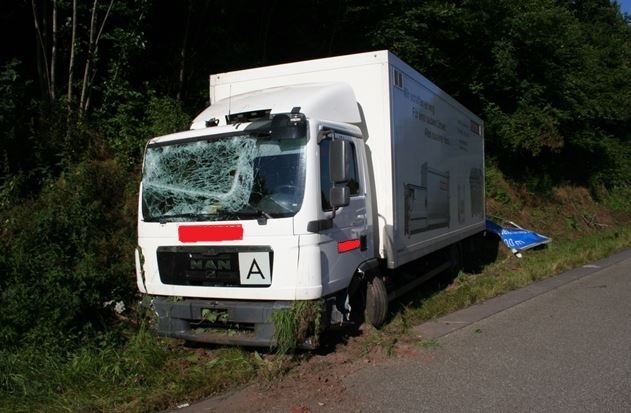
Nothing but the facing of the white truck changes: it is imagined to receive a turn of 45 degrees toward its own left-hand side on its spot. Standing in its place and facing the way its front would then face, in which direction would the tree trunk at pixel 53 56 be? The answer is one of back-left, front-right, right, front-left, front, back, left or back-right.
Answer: back-right

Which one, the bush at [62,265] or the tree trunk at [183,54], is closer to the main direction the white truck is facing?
the bush

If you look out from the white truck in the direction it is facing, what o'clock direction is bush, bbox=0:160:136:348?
The bush is roughly at 2 o'clock from the white truck.

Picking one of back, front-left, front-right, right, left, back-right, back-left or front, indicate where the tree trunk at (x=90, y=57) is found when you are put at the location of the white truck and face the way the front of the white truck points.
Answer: right

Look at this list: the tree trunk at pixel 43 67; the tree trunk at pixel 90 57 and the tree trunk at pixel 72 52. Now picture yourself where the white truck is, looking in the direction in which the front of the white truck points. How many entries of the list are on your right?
3

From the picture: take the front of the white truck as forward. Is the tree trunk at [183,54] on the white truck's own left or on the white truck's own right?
on the white truck's own right

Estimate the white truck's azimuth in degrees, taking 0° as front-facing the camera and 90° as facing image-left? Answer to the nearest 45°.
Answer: approximately 45°

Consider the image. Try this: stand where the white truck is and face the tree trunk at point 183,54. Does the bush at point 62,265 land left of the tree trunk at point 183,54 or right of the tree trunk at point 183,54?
left

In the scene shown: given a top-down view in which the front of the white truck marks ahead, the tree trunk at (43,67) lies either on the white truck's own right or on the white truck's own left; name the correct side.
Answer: on the white truck's own right

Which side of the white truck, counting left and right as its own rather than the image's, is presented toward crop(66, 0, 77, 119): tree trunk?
right
